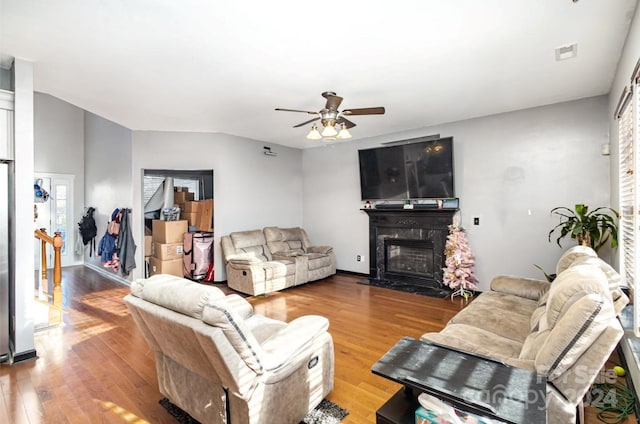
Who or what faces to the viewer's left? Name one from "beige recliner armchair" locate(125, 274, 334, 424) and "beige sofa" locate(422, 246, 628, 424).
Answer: the beige sofa

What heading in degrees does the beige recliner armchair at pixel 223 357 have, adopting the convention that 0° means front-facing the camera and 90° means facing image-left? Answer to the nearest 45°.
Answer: approximately 225°

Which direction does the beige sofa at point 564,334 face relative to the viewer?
to the viewer's left

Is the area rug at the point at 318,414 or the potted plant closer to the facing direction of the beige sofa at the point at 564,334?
the area rug

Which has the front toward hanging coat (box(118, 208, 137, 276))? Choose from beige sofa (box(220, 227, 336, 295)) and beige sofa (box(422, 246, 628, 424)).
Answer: beige sofa (box(422, 246, 628, 424))

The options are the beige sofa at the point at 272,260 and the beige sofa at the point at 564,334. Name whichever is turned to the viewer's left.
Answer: the beige sofa at the point at 564,334

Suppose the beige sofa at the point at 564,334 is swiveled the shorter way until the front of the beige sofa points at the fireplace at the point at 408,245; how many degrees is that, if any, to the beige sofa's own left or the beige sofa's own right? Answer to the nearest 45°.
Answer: approximately 45° to the beige sofa's own right

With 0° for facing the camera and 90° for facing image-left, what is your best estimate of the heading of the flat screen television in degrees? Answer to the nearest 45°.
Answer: approximately 45°

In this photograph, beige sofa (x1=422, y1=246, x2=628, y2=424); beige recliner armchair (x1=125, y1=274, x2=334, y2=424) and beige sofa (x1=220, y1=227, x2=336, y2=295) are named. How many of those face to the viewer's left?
1

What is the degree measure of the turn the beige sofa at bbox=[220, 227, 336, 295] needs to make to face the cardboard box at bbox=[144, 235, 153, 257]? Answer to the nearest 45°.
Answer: approximately 135° to its right

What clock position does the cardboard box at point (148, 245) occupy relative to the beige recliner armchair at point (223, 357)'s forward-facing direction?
The cardboard box is roughly at 10 o'clock from the beige recliner armchair.
